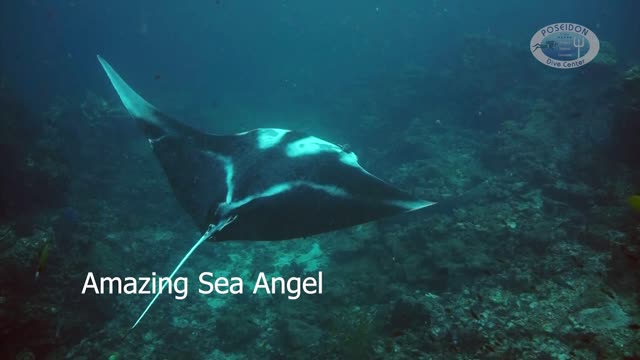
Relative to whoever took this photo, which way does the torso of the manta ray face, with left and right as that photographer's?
facing away from the viewer and to the right of the viewer
